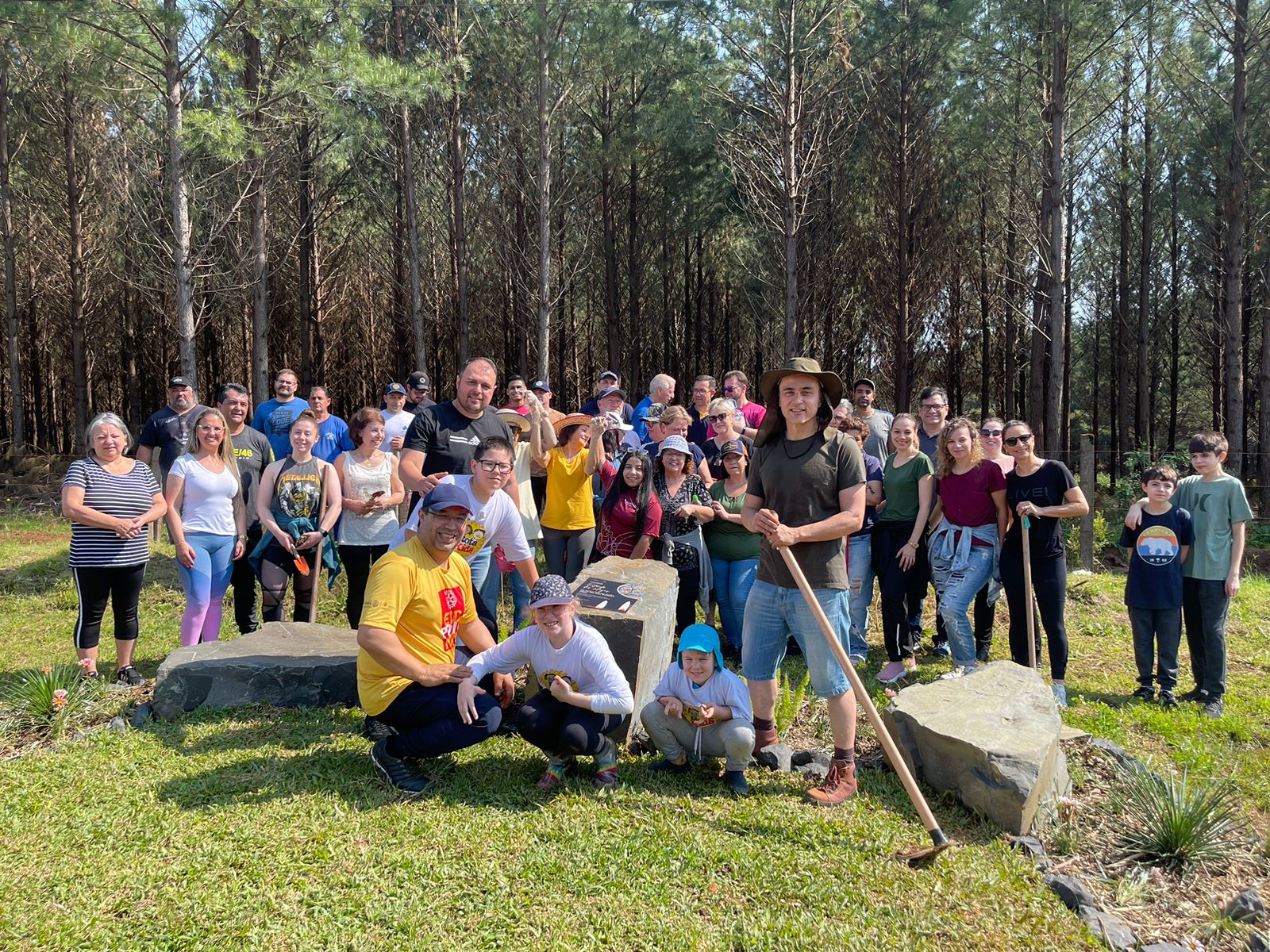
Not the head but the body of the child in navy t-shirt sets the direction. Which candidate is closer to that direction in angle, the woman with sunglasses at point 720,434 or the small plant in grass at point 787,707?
the small plant in grass

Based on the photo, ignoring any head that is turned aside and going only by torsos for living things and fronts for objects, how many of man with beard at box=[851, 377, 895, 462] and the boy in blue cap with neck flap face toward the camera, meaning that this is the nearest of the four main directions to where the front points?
2

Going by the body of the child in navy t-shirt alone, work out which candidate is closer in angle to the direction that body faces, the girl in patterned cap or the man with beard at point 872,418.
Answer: the girl in patterned cap

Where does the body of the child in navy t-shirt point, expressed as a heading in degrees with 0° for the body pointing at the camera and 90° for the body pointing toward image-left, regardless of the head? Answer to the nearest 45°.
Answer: approximately 0°

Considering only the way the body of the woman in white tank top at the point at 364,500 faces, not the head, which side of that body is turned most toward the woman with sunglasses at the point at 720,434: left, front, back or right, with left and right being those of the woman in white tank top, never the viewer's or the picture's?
left

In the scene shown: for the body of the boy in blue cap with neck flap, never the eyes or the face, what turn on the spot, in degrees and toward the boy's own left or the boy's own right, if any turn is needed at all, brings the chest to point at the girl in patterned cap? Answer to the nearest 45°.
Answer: approximately 90° to the boy's own right

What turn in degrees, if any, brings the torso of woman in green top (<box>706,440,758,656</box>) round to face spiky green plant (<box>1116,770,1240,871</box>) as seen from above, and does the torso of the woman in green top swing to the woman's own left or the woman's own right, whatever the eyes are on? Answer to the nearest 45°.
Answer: approximately 45° to the woman's own left

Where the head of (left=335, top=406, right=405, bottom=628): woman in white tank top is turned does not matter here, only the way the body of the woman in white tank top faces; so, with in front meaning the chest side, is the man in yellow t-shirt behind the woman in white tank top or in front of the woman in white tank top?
in front

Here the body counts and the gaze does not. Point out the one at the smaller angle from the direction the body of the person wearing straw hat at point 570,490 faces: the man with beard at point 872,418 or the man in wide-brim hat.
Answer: the man in wide-brim hat
